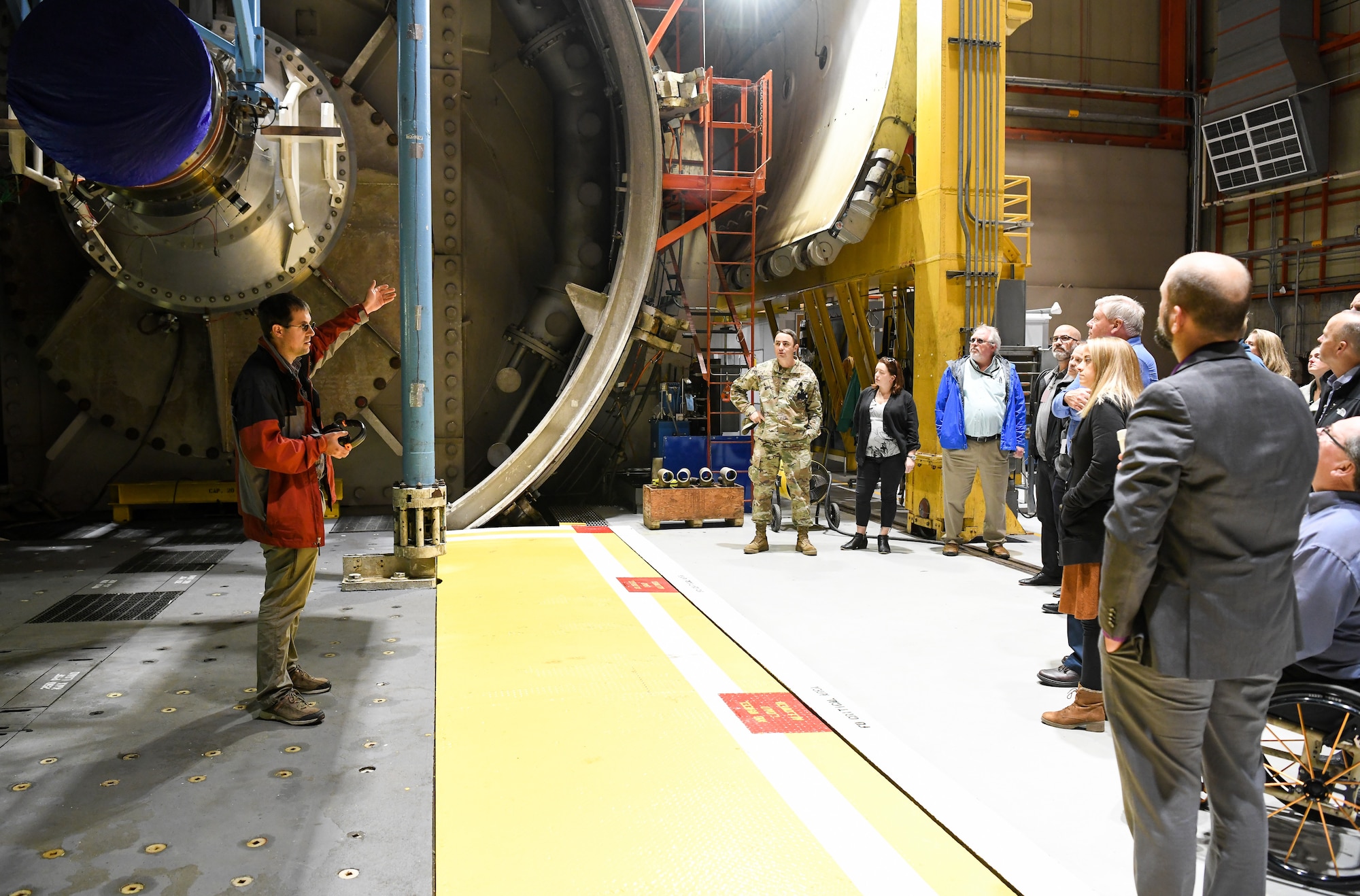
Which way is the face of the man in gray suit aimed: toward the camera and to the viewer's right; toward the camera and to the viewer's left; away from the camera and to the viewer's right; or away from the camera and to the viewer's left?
away from the camera and to the viewer's left

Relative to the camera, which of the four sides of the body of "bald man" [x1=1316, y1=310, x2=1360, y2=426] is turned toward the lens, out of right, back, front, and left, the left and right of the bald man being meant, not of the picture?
left

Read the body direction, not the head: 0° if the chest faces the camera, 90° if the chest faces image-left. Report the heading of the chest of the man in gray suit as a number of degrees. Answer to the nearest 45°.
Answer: approximately 135°

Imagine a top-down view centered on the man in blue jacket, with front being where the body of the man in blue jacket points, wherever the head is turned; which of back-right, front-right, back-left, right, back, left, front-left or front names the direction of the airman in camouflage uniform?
right

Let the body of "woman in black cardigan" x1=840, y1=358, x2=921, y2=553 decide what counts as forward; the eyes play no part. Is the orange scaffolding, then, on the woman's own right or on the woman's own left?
on the woman's own right

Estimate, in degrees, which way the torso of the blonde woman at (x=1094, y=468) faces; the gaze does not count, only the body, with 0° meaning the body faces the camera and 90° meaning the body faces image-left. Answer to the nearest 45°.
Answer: approximately 90°

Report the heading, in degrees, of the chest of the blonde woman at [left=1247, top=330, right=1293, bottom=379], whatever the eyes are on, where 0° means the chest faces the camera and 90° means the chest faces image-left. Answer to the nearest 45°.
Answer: approximately 90°

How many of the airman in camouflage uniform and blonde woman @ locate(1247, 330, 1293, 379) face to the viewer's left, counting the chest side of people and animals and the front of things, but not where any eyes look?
1

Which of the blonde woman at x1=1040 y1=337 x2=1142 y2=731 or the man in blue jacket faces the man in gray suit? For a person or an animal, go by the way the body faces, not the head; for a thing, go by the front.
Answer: the man in blue jacket

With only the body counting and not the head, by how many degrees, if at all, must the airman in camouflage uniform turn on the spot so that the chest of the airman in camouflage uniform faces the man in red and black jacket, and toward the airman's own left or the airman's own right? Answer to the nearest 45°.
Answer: approximately 45° to the airman's own right

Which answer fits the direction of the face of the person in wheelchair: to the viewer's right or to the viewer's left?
to the viewer's left

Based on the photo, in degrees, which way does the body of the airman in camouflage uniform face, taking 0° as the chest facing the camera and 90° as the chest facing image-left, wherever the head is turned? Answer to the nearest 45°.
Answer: approximately 0°

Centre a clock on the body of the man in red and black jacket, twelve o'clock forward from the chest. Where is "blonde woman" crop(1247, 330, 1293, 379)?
The blonde woman is roughly at 12 o'clock from the man in red and black jacket.

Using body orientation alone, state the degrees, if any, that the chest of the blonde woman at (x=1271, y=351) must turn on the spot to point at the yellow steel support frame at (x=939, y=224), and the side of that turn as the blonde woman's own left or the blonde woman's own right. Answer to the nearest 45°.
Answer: approximately 45° to the blonde woman's own right

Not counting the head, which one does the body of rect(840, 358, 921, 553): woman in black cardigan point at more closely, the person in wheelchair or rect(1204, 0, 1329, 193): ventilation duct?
the person in wheelchair
